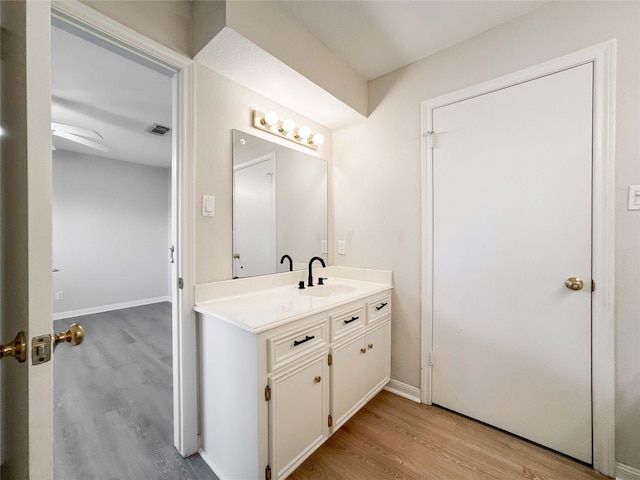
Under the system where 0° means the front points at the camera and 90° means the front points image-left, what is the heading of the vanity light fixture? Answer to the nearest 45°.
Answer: approximately 315°

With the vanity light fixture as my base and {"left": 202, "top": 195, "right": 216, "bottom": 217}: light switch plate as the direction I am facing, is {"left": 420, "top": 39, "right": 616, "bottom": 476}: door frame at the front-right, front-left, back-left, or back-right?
back-left

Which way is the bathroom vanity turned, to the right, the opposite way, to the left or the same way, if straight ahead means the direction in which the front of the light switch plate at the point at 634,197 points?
to the left

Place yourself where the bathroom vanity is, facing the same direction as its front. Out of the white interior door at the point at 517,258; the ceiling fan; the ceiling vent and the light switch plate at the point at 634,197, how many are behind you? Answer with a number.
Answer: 2

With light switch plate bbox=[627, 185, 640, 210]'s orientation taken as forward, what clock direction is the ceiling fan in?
The ceiling fan is roughly at 2 o'clock from the light switch plate.

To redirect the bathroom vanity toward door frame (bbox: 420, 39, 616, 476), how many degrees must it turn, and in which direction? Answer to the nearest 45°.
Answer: approximately 45° to its left

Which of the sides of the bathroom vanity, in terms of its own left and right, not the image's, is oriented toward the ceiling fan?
back

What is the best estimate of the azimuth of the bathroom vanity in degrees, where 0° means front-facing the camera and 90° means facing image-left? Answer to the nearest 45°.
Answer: approximately 315°

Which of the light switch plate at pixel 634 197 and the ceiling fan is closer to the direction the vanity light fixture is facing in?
the light switch plate
